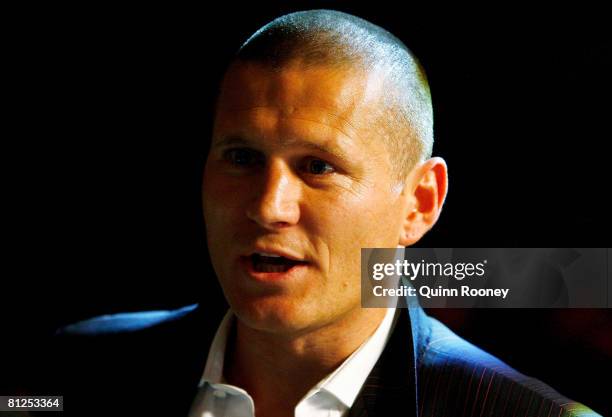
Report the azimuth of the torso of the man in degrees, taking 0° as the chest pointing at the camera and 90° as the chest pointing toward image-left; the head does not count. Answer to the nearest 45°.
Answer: approximately 45°

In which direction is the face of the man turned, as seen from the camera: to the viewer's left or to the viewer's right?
to the viewer's left
